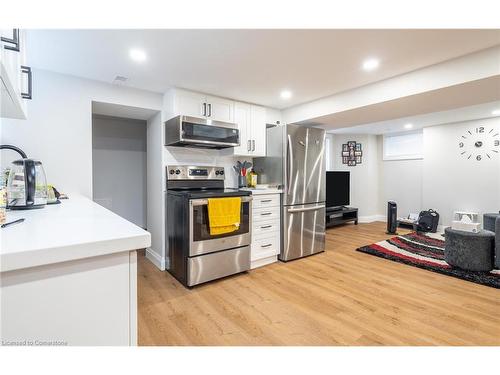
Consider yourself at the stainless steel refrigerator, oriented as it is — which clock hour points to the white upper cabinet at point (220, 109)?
The white upper cabinet is roughly at 4 o'clock from the stainless steel refrigerator.

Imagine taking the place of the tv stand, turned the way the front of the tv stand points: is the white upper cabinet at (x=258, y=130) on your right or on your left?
on your right

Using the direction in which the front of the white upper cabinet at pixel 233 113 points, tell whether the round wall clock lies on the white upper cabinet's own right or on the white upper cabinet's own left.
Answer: on the white upper cabinet's own left

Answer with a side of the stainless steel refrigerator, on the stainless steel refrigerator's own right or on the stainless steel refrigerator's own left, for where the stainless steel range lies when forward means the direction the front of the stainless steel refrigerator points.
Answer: on the stainless steel refrigerator's own right

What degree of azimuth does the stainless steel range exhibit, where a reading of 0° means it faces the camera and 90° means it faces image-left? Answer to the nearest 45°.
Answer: approximately 315°
